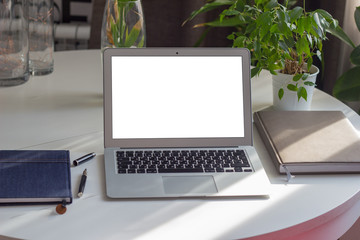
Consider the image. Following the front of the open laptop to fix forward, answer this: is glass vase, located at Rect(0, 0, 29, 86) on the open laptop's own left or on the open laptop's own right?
on the open laptop's own right

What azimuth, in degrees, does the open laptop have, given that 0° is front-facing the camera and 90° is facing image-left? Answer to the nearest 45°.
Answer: approximately 0°

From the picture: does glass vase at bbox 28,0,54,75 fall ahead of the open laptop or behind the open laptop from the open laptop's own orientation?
behind

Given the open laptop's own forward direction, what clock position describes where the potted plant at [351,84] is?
The potted plant is roughly at 7 o'clock from the open laptop.
